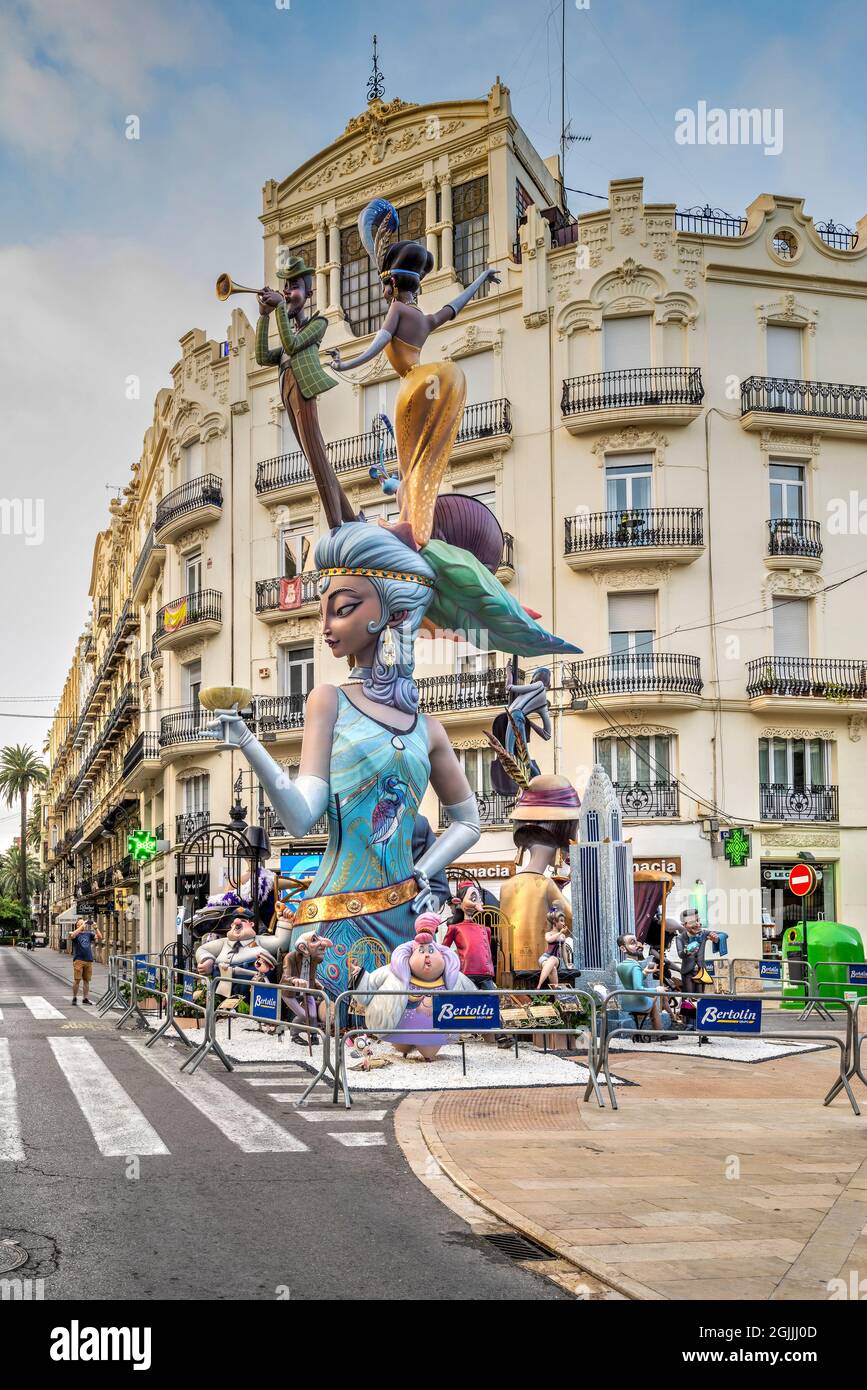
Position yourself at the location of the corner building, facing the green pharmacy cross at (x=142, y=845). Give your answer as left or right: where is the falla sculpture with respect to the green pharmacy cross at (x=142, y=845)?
left

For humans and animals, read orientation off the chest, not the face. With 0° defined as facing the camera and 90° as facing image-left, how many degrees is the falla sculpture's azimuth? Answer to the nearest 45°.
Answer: approximately 45°

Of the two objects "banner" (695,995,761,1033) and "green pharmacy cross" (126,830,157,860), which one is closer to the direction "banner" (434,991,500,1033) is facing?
the banner

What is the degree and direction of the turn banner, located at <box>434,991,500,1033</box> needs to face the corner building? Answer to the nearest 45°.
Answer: approximately 180°

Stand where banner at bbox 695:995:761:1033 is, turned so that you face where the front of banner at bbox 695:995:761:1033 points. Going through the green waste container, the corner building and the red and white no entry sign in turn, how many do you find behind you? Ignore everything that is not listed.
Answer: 3

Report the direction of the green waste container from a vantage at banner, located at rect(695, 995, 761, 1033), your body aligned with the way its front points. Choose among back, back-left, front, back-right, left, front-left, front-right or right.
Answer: back

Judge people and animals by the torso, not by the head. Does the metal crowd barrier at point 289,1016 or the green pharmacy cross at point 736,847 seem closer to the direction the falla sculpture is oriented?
the metal crowd barrier

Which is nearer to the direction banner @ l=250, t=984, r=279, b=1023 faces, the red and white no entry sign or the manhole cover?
the manhole cover

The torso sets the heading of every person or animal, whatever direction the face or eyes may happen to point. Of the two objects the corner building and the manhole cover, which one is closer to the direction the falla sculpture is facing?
the manhole cover

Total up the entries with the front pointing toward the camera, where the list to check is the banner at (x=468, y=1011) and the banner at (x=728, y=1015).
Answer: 2
